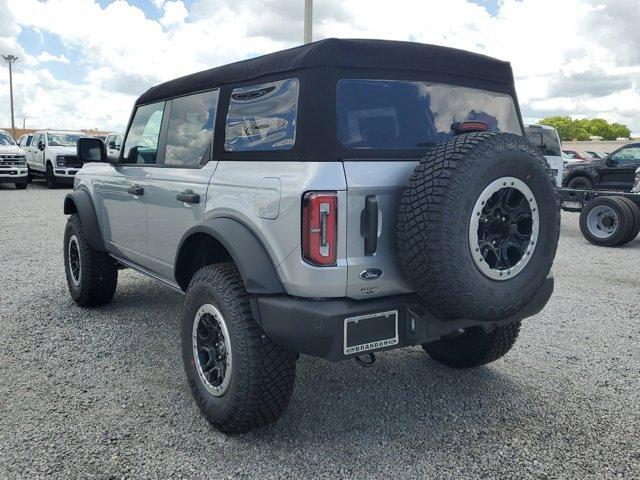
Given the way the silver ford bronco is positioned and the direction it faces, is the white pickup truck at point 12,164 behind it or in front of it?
in front

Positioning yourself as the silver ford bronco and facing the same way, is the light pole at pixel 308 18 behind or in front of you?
in front

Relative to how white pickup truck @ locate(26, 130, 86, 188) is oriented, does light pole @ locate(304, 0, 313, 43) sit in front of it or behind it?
in front

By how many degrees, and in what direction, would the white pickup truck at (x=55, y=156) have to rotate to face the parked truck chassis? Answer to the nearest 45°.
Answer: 0° — it already faces it

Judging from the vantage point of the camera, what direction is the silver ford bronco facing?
facing away from the viewer and to the left of the viewer
